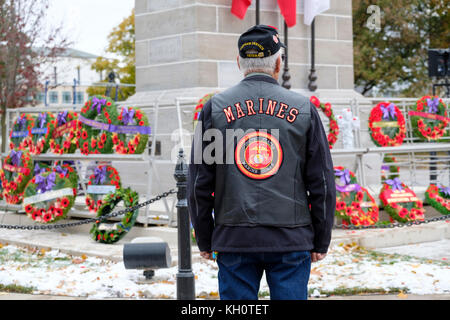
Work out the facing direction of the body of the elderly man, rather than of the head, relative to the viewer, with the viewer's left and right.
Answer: facing away from the viewer

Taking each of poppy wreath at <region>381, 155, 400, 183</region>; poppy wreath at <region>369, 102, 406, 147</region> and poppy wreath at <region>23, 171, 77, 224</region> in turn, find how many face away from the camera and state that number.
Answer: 0

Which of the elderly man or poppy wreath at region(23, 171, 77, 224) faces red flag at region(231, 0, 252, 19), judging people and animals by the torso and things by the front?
the elderly man

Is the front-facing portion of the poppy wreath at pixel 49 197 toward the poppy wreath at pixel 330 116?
no

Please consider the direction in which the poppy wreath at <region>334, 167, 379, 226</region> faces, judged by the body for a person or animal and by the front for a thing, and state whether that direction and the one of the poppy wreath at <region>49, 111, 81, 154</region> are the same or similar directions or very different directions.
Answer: same or similar directions

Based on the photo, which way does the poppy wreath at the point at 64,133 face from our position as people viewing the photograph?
facing the viewer

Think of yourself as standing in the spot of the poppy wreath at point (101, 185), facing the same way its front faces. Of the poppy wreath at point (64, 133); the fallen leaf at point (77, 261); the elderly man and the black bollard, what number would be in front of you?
3

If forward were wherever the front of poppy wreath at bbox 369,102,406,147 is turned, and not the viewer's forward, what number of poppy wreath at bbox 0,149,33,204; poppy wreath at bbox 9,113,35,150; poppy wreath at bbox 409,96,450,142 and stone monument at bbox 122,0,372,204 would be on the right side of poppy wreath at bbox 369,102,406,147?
3

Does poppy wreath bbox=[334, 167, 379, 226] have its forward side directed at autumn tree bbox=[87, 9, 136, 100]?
no

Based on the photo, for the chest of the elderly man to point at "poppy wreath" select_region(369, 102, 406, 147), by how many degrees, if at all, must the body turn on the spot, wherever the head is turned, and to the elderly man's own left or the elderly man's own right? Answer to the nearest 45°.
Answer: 0° — they already face it

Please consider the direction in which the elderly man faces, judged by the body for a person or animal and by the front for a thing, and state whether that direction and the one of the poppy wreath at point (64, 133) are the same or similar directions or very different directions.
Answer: very different directions

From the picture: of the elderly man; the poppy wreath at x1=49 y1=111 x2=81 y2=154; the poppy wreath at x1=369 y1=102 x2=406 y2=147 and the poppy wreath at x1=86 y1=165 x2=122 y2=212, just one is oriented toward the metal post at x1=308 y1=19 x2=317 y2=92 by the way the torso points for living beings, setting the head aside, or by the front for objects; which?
the elderly man

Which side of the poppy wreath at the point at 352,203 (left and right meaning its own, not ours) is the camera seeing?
front

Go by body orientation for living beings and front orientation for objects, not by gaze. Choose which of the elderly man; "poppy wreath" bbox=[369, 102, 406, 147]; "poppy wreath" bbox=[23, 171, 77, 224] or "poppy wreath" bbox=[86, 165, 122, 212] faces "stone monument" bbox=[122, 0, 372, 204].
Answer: the elderly man

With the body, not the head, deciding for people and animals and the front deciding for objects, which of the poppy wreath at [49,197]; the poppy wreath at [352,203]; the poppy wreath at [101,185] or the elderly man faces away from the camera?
the elderly man

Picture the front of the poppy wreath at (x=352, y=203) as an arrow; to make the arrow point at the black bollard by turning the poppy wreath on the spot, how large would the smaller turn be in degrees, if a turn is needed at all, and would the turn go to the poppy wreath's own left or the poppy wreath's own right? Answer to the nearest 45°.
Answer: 0° — it already faces it

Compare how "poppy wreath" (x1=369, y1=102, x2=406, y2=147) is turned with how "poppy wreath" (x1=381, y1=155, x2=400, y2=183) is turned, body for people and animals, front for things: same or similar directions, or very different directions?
same or similar directions

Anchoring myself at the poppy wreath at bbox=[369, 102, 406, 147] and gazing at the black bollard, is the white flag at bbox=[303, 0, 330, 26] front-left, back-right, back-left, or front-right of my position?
back-right

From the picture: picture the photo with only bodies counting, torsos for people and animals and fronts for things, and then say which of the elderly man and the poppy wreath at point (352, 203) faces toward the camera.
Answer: the poppy wreath
